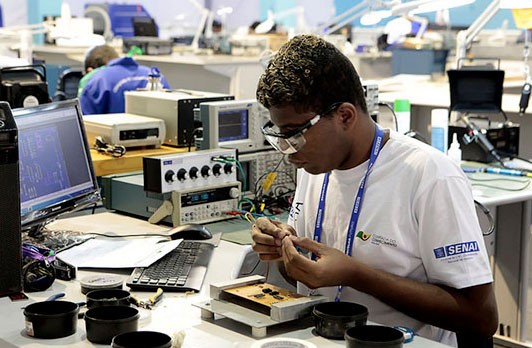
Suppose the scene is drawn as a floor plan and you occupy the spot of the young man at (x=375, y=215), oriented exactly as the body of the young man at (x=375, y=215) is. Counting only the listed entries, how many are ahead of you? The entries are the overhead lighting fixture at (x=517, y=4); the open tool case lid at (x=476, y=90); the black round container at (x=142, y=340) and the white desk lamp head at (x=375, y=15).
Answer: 1

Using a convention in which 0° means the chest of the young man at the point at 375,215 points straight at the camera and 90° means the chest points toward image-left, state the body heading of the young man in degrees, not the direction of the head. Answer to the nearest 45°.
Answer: approximately 45°

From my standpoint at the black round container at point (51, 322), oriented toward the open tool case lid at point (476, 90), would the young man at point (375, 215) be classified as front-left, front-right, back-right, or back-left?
front-right

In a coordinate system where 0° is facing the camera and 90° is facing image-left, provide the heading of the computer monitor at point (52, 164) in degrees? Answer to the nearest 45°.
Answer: approximately 315°

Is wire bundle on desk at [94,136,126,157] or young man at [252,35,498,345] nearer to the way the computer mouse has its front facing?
the wire bundle on desk

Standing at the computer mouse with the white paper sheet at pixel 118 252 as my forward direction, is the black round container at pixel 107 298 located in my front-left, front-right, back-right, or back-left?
front-left

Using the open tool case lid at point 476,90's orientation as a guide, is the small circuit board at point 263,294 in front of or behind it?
in front
